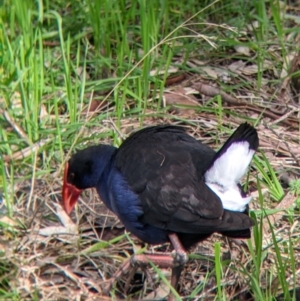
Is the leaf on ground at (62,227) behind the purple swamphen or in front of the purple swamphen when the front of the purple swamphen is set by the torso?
in front

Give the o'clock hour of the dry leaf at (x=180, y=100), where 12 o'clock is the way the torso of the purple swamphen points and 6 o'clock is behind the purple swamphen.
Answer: The dry leaf is roughly at 3 o'clock from the purple swamphen.

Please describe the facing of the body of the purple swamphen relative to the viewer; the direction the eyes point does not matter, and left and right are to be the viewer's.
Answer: facing to the left of the viewer

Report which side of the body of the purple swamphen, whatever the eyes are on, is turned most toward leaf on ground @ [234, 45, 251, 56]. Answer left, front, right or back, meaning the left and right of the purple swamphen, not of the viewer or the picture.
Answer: right
